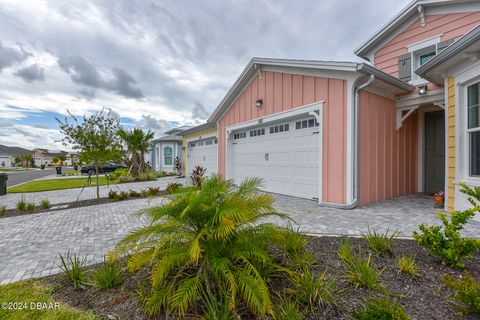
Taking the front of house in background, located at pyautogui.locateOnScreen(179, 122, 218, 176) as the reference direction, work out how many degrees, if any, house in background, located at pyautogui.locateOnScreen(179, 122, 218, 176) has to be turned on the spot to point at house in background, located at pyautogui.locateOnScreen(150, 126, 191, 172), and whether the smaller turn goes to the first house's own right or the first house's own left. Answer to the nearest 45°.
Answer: approximately 90° to the first house's own right

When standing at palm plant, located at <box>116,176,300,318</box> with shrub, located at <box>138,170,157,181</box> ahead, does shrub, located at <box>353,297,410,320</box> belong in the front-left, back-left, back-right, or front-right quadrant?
back-right

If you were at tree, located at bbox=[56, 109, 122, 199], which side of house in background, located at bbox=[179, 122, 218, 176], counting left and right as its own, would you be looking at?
front

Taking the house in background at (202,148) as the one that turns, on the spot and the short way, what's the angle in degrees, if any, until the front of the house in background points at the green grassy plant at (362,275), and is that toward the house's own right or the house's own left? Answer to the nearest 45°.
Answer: approximately 45° to the house's own left

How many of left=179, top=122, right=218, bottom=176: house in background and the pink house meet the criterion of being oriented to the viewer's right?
0

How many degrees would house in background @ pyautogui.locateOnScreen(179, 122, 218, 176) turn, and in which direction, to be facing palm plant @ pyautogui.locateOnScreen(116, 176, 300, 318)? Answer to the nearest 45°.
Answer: approximately 45° to its left

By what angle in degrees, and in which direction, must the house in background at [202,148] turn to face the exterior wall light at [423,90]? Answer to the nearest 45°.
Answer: approximately 90° to its left

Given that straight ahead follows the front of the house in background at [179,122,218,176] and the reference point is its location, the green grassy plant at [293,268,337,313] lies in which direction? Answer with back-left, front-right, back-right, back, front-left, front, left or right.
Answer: front-left

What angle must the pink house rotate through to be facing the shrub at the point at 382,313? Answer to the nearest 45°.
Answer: approximately 45° to its left

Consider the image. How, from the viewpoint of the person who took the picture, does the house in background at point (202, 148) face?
facing the viewer and to the left of the viewer
